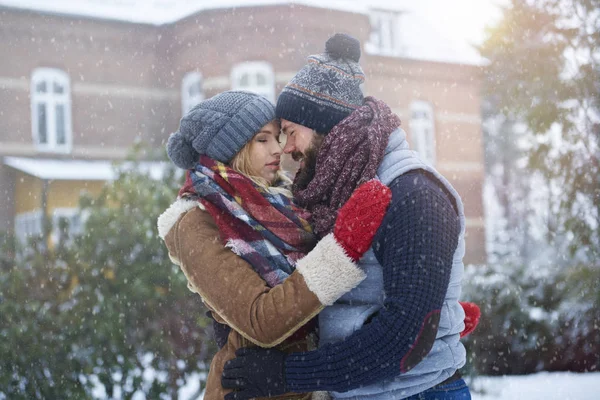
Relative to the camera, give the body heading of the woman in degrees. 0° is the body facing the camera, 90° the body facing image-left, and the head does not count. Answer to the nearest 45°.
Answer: approximately 270°

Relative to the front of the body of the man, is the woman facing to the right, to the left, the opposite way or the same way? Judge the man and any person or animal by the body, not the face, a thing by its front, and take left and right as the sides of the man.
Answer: the opposite way

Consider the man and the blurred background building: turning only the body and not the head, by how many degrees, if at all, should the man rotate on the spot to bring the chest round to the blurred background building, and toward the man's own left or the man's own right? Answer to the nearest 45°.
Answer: approximately 90° to the man's own right

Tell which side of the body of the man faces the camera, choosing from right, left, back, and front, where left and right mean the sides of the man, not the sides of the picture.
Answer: left
